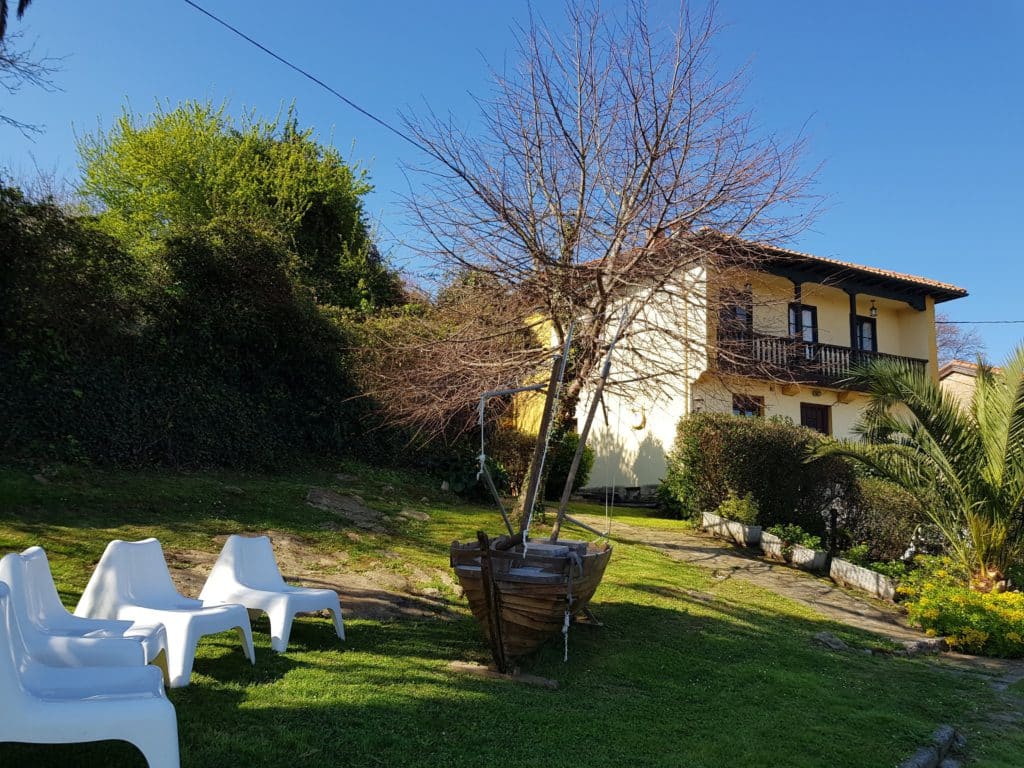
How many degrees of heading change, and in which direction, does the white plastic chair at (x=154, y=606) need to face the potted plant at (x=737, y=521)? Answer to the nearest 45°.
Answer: approximately 90° to its left

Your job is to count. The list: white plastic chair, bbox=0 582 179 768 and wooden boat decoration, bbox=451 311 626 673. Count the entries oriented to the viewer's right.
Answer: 1

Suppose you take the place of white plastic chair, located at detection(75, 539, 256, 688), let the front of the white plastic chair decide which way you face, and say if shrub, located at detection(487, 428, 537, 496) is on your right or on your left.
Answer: on your left

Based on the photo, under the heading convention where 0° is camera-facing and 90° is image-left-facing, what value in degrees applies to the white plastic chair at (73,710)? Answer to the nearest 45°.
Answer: approximately 270°

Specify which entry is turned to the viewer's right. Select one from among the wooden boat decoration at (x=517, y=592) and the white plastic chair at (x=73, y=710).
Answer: the white plastic chair

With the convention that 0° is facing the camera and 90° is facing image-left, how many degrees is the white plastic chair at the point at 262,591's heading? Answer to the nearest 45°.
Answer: approximately 315°
